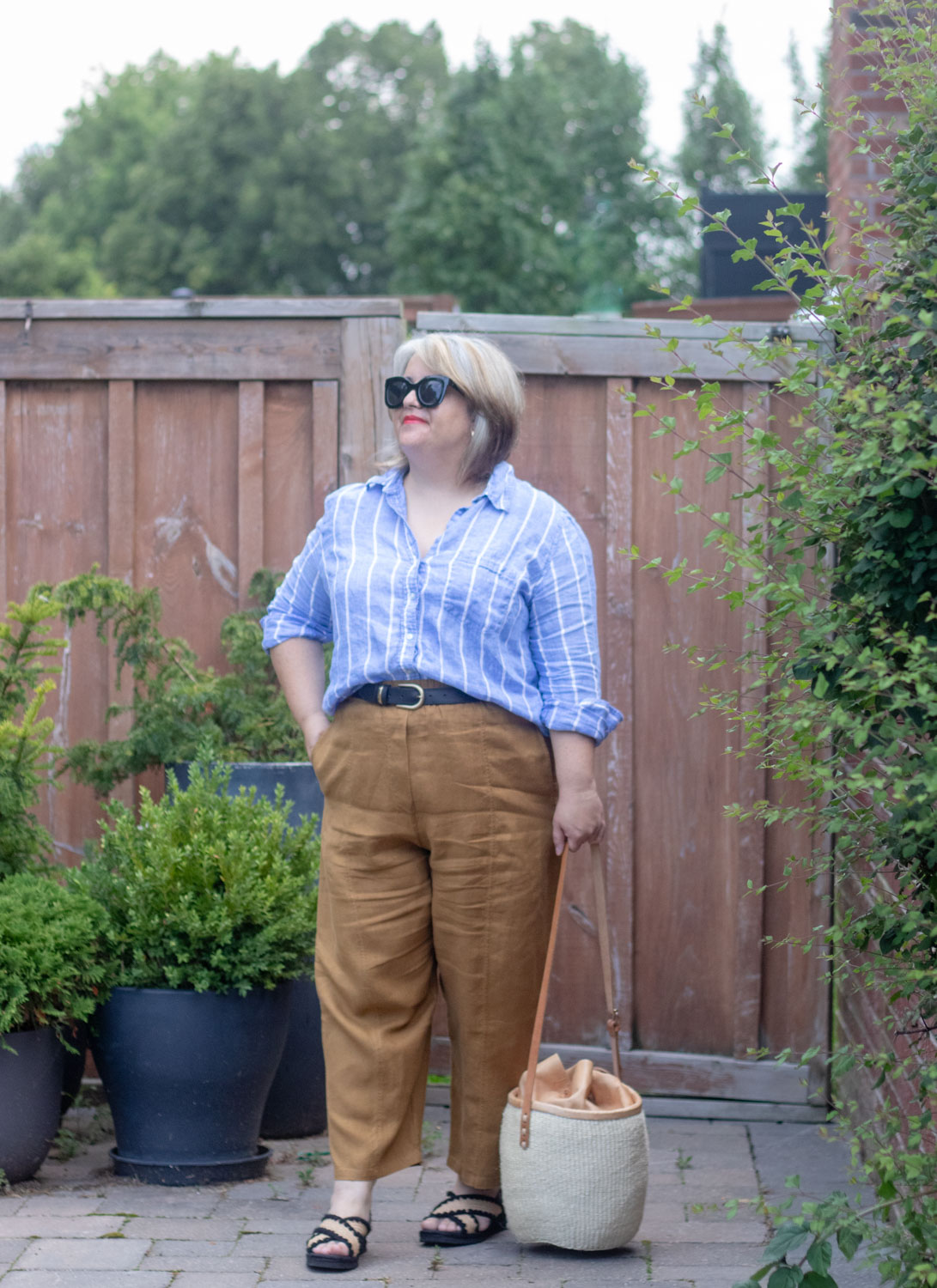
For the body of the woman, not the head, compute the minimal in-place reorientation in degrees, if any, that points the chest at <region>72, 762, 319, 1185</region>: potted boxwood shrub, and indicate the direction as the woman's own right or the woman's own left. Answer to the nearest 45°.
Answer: approximately 90° to the woman's own right

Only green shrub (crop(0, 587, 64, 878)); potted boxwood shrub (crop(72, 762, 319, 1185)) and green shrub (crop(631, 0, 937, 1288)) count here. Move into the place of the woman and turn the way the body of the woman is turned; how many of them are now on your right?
2

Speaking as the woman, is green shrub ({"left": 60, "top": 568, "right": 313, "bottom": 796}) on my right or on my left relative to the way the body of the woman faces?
on my right

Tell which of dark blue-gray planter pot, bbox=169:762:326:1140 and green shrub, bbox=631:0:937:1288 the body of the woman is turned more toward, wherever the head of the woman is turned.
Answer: the green shrub

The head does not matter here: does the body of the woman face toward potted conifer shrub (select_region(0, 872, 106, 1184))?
no

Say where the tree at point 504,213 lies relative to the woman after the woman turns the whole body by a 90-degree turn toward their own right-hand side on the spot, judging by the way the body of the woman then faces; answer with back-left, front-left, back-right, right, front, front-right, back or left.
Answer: front-right

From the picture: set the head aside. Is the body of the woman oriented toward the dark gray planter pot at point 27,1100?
no

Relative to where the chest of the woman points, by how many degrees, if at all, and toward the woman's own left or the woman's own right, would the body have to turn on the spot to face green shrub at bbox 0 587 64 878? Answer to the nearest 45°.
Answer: approximately 90° to the woman's own right

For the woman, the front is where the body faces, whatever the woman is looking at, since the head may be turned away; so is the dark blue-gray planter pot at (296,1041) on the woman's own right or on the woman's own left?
on the woman's own right

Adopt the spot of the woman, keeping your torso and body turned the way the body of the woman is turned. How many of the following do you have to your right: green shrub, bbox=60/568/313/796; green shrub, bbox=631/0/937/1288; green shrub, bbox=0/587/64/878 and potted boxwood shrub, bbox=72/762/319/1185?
3

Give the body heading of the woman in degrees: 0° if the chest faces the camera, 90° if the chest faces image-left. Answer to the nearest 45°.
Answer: approximately 45°

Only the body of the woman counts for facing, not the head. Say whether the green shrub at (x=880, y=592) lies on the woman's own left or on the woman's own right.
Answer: on the woman's own left

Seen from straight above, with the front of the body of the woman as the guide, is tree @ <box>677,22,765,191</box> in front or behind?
behind
